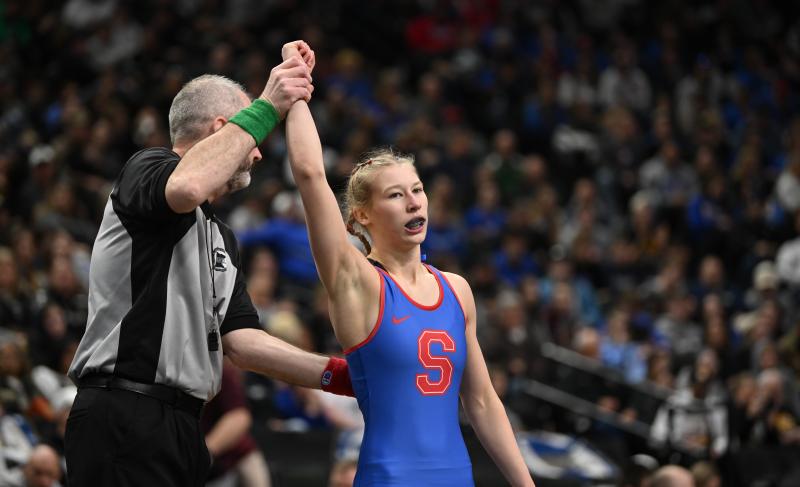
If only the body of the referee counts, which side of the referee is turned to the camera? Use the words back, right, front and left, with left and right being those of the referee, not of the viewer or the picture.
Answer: right

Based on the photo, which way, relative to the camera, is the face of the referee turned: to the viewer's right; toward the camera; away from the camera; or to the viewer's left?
to the viewer's right
